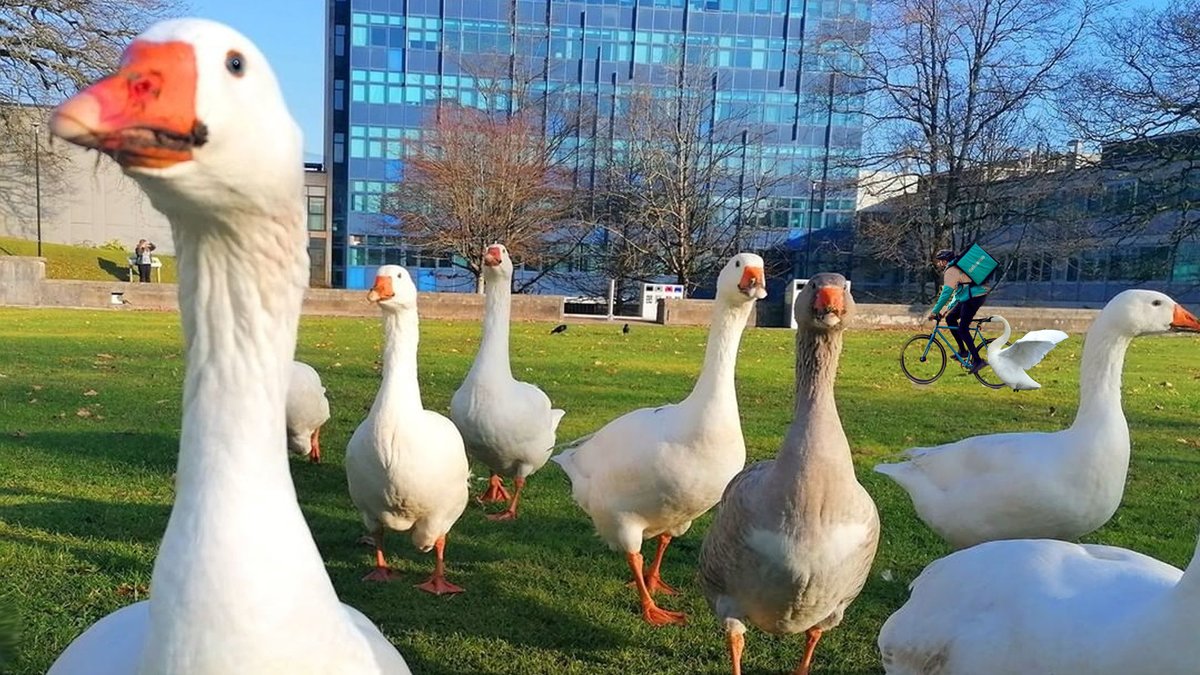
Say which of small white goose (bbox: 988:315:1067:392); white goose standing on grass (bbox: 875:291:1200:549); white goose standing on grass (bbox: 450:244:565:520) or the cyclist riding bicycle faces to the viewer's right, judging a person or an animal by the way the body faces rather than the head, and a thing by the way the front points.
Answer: white goose standing on grass (bbox: 875:291:1200:549)

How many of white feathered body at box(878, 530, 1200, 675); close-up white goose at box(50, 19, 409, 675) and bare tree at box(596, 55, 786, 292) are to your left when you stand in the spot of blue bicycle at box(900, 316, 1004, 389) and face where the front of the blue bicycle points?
2

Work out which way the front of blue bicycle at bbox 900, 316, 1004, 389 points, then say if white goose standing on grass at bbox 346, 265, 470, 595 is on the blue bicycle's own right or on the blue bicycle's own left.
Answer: on the blue bicycle's own left

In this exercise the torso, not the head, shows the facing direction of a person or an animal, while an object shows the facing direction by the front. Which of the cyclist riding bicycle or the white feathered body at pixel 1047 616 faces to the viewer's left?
the cyclist riding bicycle

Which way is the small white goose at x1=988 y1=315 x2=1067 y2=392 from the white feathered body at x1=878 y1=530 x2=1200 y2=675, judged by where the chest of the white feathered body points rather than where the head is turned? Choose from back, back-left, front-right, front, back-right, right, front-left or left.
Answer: left

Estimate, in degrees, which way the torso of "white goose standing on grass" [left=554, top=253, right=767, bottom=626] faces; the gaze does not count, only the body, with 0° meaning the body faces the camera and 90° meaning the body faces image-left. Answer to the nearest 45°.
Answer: approximately 315°

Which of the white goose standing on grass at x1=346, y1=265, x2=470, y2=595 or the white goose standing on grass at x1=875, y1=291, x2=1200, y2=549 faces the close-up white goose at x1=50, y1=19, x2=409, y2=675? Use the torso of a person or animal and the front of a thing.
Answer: the white goose standing on grass at x1=346, y1=265, x2=470, y2=595

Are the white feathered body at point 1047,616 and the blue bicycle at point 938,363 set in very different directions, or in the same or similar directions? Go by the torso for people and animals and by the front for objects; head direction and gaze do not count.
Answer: very different directions

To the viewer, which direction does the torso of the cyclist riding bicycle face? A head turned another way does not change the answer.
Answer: to the viewer's left

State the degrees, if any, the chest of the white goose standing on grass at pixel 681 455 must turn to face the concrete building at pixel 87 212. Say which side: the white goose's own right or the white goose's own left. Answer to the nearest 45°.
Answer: approximately 180°

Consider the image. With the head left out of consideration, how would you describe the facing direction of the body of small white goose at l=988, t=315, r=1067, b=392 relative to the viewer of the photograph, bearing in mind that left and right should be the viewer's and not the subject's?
facing to the left of the viewer

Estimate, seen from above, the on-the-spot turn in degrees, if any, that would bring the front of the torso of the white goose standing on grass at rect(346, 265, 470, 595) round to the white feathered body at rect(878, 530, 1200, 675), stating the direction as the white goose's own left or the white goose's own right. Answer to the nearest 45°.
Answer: approximately 45° to the white goose's own left

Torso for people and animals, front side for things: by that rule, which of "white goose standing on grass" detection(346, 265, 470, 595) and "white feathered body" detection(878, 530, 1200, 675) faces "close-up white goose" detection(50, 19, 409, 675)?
the white goose standing on grass

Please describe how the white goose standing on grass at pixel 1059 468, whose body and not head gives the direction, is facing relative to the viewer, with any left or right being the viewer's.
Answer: facing to the right of the viewer

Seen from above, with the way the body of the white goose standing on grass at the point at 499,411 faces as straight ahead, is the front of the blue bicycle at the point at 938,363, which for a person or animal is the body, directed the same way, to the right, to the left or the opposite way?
to the right

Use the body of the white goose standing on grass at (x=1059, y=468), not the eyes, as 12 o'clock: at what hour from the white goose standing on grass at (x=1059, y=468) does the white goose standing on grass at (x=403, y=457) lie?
the white goose standing on grass at (x=403, y=457) is roughly at 5 o'clock from the white goose standing on grass at (x=1059, y=468).

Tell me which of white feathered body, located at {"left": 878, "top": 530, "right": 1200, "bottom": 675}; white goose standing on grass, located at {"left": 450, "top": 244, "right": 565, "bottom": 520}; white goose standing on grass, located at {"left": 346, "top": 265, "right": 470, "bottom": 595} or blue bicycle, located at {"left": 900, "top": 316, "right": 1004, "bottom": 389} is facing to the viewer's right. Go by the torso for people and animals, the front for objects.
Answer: the white feathered body

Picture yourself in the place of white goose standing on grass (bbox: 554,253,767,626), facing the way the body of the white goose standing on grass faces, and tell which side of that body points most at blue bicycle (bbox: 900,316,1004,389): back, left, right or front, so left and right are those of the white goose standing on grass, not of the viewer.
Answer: left

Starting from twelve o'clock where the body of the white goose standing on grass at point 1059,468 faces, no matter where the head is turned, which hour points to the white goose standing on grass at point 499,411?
the white goose standing on grass at point 499,411 is roughly at 6 o'clock from the white goose standing on grass at point 1059,468.
